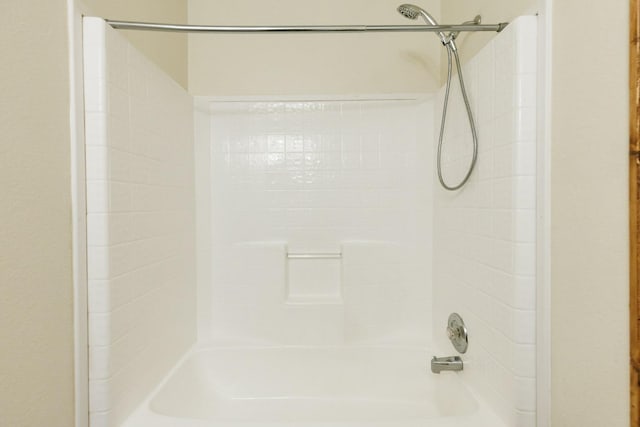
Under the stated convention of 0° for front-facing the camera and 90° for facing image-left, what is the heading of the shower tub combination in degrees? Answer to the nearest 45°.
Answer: approximately 0°
